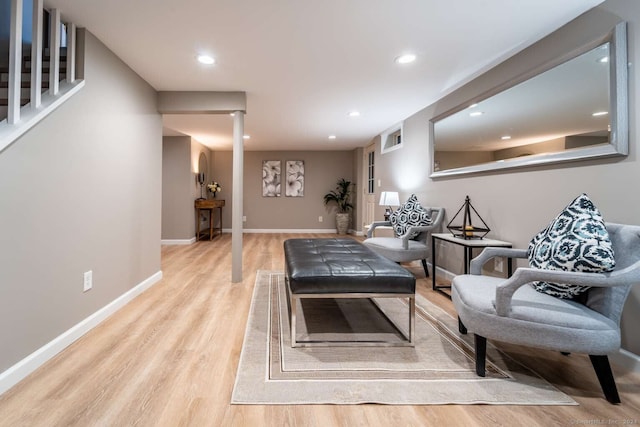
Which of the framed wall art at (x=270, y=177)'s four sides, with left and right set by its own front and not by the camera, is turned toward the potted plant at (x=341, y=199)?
left

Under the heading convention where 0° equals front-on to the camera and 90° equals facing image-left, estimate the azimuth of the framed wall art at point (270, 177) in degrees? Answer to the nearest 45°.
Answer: approximately 0°

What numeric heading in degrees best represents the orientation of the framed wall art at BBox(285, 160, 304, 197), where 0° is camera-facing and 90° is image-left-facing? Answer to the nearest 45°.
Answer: approximately 0°

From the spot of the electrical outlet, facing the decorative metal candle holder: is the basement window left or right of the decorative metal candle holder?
left

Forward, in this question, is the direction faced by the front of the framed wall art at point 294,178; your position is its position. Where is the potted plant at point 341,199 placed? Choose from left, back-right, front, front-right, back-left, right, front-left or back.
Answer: left

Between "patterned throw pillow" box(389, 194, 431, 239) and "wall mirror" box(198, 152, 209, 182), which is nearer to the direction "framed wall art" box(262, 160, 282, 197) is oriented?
the patterned throw pillow

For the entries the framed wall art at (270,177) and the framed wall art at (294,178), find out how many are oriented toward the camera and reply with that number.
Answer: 2

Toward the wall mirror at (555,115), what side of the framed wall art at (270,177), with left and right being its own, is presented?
front

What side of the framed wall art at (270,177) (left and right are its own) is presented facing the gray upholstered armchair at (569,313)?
front
